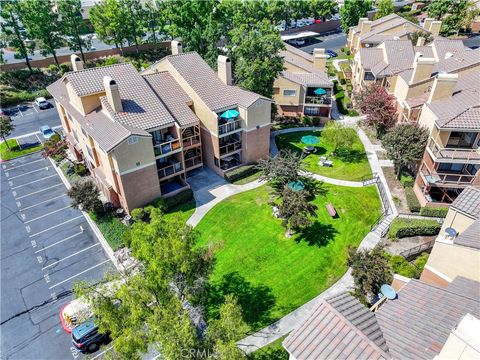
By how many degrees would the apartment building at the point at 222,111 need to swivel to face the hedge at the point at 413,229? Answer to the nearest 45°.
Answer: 0° — it already faces it

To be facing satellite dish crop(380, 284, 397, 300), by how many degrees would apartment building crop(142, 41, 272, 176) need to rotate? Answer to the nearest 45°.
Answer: approximately 45° to its right

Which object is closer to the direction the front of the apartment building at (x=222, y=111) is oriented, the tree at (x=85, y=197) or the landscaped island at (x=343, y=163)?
the landscaped island

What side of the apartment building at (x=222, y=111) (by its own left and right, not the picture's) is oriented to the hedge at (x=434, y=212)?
front

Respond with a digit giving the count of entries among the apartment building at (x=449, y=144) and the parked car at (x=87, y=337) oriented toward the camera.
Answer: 1

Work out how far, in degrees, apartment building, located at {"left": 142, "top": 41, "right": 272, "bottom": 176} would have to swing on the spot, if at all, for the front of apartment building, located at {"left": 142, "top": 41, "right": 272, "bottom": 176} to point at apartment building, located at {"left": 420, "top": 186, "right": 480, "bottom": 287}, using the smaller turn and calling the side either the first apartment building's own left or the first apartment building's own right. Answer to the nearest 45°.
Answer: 0° — it already faces it

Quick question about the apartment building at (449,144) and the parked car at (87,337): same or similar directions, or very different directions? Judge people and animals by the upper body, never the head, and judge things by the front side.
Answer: very different directions

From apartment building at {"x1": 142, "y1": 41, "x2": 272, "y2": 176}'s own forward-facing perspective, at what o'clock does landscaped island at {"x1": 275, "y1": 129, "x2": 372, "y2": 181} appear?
The landscaped island is roughly at 11 o'clock from the apartment building.

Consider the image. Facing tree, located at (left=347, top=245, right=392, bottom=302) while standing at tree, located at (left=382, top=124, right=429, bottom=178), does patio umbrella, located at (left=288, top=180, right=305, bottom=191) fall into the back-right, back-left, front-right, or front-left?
front-right

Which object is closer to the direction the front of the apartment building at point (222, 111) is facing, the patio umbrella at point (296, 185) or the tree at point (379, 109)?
the patio umbrella

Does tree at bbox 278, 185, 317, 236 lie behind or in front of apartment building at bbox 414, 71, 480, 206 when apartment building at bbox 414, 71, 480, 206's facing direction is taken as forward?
in front

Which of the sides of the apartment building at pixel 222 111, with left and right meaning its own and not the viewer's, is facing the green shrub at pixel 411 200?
front

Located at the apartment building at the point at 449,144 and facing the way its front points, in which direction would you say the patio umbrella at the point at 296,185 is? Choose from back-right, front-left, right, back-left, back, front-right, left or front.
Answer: front-right

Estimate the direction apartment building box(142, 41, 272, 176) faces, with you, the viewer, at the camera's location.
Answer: facing the viewer and to the right of the viewer
